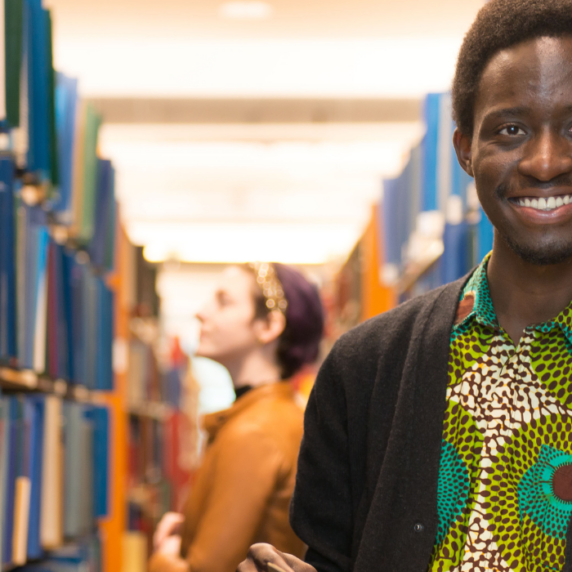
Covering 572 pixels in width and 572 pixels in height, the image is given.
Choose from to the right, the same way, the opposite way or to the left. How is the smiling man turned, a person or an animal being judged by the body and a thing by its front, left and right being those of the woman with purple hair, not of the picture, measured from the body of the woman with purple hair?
to the left

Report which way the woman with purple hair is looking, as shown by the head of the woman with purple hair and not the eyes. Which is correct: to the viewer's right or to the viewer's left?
to the viewer's left

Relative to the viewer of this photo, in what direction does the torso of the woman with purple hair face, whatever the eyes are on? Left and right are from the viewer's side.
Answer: facing to the left of the viewer

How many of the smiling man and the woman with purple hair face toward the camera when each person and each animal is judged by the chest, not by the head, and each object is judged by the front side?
1

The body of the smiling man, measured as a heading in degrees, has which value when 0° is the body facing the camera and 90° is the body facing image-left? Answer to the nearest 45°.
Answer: approximately 0°

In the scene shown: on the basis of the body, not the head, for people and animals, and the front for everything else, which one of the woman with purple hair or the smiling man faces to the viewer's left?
the woman with purple hair

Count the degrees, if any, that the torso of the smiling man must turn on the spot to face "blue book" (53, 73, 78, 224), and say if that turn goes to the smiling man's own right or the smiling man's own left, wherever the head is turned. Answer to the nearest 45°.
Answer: approximately 135° to the smiling man's own right

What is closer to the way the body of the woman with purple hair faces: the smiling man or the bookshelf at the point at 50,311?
the bookshelf
